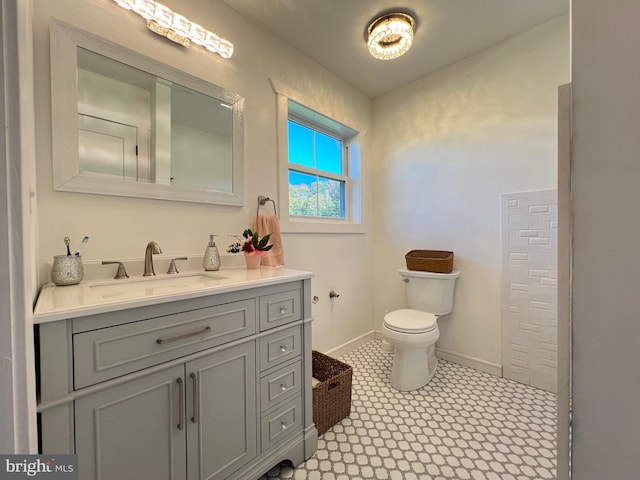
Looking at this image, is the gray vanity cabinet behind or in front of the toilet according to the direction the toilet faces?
in front

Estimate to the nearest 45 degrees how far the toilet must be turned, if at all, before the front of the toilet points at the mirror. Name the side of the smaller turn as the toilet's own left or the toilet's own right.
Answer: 0° — it already faces it

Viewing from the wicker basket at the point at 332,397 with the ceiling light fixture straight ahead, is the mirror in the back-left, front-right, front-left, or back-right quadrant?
back-left

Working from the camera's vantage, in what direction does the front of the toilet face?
facing the viewer and to the left of the viewer

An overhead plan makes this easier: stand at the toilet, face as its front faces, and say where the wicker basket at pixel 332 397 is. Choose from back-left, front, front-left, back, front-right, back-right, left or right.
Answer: front

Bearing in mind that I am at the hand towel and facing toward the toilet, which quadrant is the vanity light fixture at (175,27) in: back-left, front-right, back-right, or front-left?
back-right
